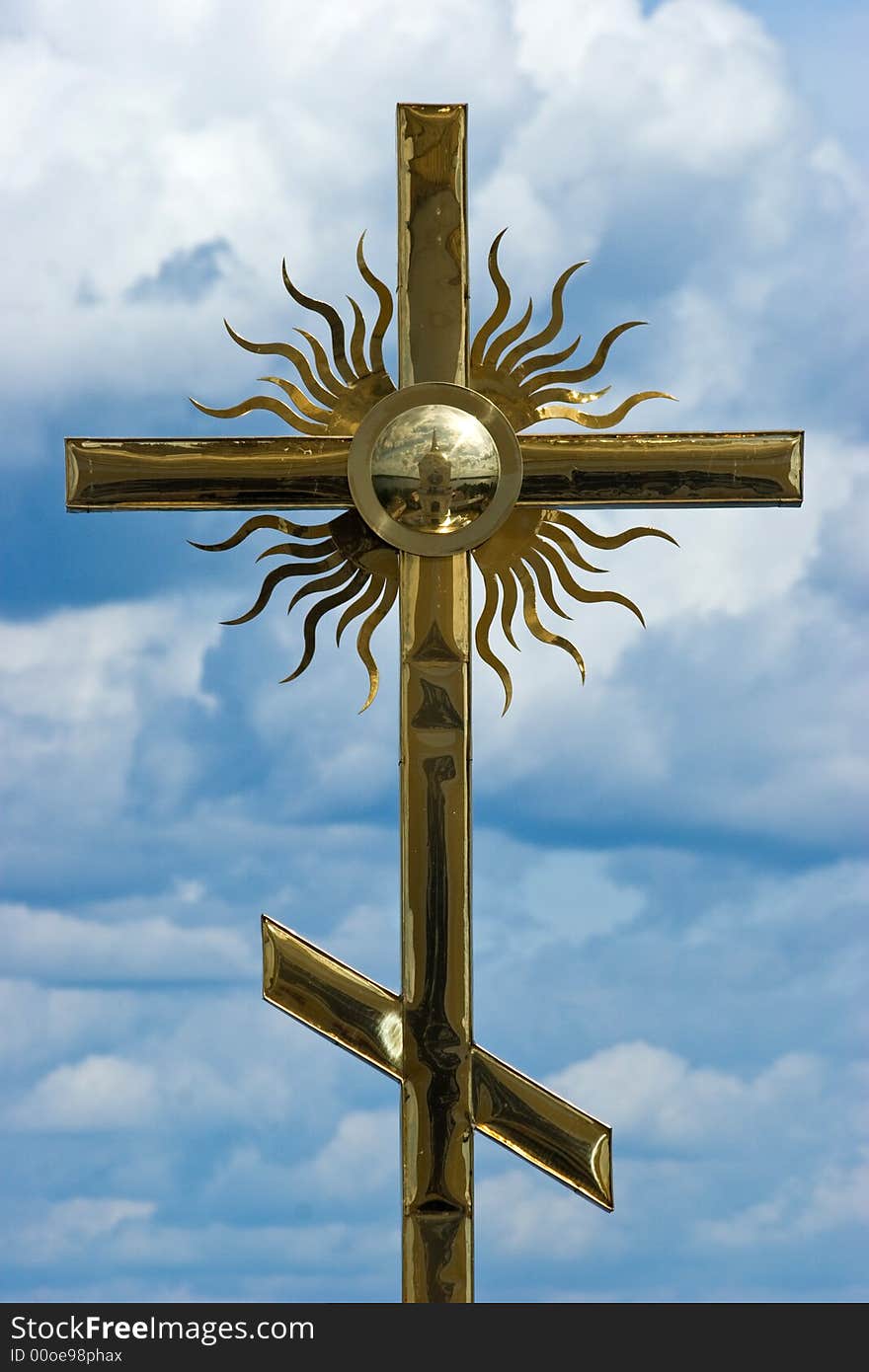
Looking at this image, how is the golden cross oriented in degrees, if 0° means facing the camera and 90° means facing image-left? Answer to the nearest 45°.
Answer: approximately 0°
